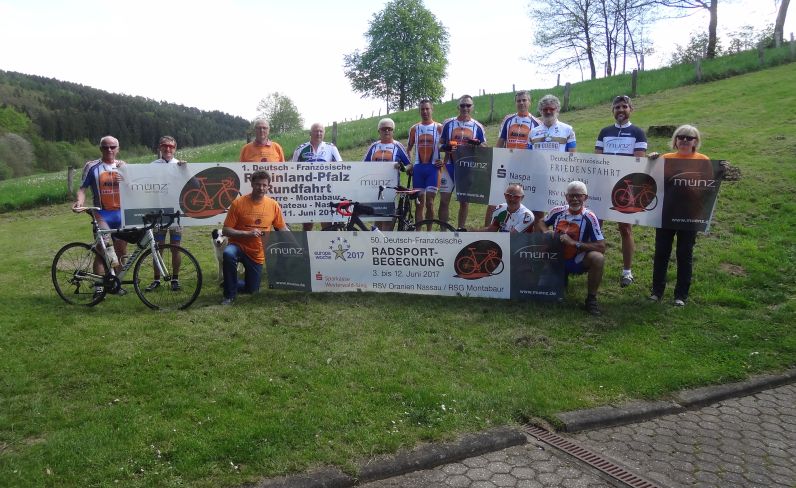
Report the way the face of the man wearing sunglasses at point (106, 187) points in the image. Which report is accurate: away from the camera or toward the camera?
toward the camera

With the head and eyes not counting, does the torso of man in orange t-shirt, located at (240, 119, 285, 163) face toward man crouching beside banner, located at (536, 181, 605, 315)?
no

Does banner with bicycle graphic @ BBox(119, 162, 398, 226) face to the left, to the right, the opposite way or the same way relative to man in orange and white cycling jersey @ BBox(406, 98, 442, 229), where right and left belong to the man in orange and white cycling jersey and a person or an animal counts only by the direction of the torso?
the same way

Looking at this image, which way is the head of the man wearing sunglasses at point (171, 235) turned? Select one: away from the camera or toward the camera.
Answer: toward the camera

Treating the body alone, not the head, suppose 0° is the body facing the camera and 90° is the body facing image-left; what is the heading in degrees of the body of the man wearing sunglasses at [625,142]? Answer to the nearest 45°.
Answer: approximately 0°

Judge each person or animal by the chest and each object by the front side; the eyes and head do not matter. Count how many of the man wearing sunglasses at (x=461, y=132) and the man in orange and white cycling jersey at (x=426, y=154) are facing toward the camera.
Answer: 2

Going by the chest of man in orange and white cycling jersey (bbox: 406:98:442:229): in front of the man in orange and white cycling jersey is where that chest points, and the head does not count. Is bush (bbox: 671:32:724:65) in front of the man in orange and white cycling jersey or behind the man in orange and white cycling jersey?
behind

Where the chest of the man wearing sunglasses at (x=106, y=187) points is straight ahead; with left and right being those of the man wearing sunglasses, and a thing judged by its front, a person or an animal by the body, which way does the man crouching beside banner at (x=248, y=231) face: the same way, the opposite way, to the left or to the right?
the same way

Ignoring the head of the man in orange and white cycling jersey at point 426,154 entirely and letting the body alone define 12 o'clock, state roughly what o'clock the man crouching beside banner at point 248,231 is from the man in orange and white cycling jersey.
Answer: The man crouching beside banner is roughly at 2 o'clock from the man in orange and white cycling jersey.

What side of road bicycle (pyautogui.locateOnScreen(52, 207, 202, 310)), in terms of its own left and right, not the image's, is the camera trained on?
right

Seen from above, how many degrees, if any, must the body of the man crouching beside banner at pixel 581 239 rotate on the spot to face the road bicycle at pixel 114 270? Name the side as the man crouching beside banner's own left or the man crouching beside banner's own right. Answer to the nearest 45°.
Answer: approximately 90° to the man crouching beside banner's own right

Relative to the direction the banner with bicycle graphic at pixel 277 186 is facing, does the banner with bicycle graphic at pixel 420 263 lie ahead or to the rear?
ahead

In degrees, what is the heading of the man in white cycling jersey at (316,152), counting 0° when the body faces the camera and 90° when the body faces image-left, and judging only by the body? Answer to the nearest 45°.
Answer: approximately 0°

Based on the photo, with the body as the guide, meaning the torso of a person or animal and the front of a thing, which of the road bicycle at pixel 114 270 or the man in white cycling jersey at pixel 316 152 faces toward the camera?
the man in white cycling jersey

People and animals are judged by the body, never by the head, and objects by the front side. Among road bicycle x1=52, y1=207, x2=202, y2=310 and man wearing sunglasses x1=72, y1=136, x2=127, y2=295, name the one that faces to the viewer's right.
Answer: the road bicycle

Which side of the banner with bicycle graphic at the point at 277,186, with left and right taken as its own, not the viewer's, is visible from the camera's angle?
front

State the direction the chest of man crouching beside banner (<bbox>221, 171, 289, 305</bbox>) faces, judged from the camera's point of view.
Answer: toward the camera
